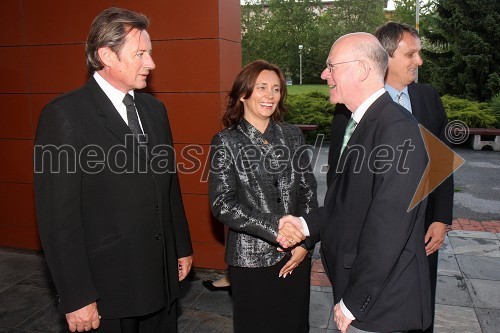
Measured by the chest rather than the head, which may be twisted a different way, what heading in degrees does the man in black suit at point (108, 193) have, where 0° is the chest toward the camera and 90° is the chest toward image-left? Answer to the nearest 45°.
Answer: approximately 315°

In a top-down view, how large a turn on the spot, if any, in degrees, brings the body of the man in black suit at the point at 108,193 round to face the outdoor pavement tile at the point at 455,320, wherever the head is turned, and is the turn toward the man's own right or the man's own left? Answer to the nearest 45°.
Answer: approximately 45° to the man's own left

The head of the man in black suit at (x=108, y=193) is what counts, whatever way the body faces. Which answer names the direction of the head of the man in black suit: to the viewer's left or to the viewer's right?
to the viewer's right

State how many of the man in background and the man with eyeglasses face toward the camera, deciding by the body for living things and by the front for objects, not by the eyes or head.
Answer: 1

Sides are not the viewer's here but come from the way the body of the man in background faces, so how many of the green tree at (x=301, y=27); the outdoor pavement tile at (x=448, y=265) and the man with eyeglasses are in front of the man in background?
1

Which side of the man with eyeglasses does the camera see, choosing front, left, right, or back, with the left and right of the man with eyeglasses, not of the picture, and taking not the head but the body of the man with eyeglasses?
left

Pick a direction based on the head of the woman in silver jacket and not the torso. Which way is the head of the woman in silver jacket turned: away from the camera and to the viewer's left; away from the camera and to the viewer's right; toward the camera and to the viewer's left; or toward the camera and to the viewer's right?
toward the camera and to the viewer's right

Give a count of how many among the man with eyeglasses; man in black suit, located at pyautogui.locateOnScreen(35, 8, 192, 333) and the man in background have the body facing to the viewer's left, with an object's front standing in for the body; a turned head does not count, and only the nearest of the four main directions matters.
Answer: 1
